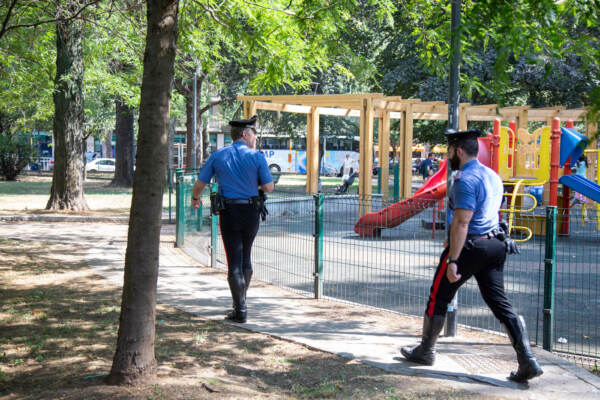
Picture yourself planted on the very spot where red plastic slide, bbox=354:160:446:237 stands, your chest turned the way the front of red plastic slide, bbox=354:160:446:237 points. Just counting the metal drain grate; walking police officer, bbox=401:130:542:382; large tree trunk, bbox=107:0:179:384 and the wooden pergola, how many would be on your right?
1

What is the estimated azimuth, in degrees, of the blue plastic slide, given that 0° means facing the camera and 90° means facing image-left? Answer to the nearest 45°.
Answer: approximately 270°

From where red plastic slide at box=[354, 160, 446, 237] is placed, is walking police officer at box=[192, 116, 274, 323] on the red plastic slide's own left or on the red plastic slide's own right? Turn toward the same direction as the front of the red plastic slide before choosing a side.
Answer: on the red plastic slide's own left

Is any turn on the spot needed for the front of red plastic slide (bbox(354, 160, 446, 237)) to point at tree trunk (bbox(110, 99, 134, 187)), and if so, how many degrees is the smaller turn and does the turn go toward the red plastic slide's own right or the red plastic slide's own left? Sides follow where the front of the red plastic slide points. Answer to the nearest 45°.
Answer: approximately 45° to the red plastic slide's own right

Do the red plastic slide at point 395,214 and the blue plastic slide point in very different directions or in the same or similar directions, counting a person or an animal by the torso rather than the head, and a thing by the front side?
very different directions

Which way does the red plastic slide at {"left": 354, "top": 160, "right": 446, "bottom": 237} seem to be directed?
to the viewer's left

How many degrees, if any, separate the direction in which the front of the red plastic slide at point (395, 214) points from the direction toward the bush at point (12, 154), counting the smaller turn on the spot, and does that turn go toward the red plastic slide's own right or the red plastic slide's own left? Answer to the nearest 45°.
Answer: approximately 45° to the red plastic slide's own right

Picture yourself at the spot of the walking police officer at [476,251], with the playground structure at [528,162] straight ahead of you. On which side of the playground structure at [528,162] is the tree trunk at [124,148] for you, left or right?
left

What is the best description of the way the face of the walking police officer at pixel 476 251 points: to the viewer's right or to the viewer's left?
to the viewer's left

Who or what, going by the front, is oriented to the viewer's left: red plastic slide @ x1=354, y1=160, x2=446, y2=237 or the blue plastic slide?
the red plastic slide

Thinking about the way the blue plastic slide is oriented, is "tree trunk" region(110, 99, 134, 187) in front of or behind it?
behind
